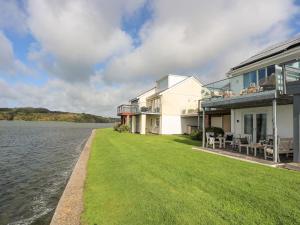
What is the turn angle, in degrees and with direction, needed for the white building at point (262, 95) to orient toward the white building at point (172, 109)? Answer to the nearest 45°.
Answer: approximately 90° to its right

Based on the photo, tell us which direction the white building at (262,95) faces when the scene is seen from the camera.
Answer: facing the viewer and to the left of the viewer
